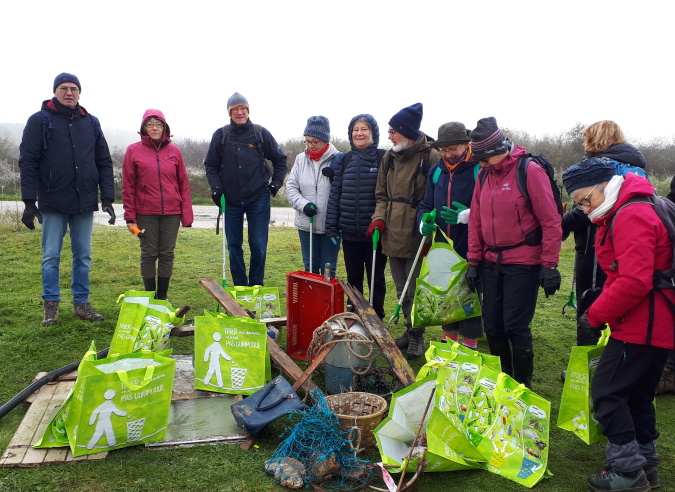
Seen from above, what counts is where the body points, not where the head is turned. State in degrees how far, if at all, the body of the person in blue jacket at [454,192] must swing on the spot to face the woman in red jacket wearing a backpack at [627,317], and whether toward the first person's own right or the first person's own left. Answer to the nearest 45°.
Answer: approximately 90° to the first person's own left

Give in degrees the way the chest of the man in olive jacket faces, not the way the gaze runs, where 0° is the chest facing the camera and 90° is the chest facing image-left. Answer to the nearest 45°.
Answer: approximately 45°

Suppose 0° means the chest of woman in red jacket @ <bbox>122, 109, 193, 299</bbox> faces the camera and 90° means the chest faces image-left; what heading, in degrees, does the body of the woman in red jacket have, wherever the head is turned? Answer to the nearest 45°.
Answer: approximately 0°

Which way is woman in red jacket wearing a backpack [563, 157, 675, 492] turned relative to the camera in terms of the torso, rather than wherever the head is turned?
to the viewer's left

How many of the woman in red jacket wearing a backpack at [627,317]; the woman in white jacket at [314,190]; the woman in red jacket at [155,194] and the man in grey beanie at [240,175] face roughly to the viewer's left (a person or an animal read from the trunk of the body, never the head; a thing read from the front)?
1

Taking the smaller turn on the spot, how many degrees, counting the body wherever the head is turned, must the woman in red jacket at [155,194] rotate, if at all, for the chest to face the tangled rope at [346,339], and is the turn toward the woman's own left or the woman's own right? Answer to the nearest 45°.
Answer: approximately 45° to the woman's own left

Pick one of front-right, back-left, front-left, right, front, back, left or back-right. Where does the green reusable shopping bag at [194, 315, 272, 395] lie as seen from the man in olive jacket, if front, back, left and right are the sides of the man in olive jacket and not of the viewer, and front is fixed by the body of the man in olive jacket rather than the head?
front

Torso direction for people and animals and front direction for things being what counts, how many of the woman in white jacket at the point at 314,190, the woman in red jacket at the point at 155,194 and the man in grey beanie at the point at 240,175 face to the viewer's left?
0

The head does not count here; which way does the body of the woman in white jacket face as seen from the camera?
toward the camera

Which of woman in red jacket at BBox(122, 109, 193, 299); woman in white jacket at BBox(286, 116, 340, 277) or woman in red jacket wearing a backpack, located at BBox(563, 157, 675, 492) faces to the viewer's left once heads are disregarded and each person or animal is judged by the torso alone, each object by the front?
the woman in red jacket wearing a backpack

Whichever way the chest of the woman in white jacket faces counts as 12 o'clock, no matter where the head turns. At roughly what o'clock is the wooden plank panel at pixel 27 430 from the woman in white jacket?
The wooden plank panel is roughly at 1 o'clock from the woman in white jacket.

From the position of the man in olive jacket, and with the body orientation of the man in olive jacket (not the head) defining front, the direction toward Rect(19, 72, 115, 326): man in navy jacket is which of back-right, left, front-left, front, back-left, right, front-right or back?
front-right

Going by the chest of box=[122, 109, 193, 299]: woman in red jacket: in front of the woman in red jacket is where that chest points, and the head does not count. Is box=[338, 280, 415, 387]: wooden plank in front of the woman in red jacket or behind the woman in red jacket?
in front

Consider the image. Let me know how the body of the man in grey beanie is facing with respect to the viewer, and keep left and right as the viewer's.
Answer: facing the viewer
